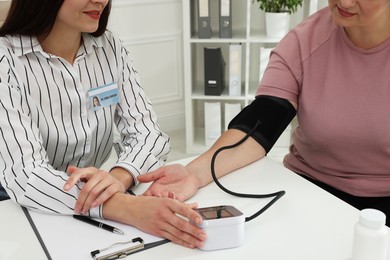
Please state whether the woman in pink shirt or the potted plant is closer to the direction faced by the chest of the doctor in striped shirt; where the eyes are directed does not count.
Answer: the woman in pink shirt

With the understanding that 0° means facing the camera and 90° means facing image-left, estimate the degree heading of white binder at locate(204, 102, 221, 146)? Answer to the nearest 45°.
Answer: approximately 0°

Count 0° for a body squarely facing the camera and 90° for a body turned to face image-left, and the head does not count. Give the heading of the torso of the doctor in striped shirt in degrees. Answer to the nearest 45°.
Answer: approximately 315°

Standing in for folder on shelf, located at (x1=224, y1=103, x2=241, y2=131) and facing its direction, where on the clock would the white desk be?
The white desk is roughly at 12 o'clock from the folder on shelf.

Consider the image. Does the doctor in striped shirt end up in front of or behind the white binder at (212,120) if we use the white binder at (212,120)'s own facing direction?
in front

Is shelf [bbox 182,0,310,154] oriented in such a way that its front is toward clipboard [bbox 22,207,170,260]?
yes

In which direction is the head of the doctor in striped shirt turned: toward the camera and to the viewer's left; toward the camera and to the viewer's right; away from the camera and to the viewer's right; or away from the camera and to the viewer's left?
toward the camera and to the viewer's right

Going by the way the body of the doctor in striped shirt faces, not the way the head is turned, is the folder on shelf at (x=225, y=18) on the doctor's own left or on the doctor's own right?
on the doctor's own left
